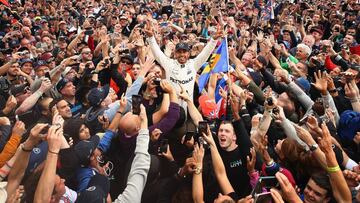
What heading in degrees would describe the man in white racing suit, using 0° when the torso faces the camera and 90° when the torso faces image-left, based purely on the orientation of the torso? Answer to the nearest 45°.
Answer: approximately 0°
